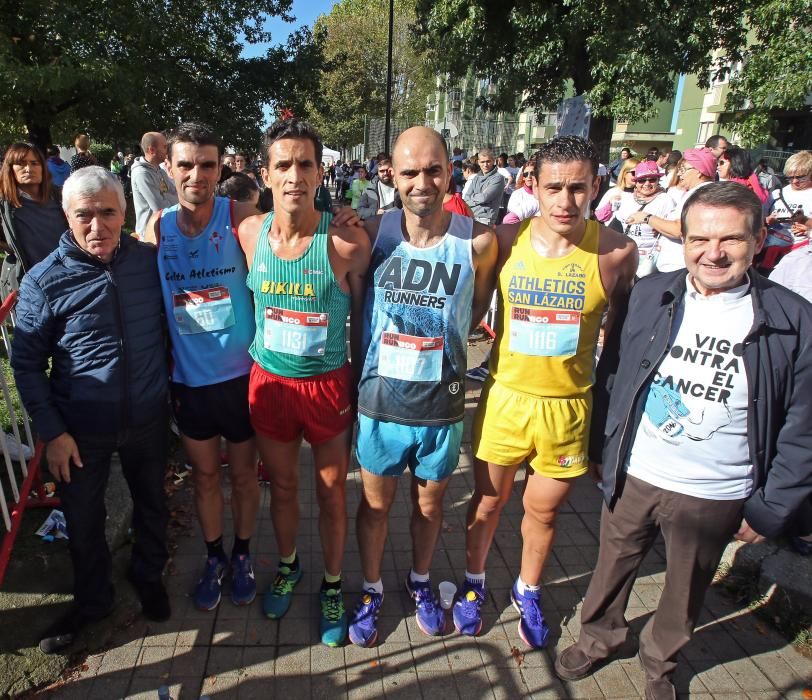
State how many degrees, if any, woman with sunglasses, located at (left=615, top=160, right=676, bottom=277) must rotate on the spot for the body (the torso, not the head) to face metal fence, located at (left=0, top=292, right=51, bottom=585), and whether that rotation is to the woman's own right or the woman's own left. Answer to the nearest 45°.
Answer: approximately 45° to the woman's own right

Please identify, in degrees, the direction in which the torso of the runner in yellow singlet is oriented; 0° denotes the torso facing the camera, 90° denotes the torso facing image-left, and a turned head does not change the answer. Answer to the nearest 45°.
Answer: approximately 0°

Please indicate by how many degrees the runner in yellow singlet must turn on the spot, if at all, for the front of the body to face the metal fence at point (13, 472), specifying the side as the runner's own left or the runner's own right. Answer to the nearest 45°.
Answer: approximately 90° to the runner's own right

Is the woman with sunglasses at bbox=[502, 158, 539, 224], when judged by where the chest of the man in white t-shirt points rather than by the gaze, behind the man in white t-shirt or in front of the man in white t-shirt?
behind

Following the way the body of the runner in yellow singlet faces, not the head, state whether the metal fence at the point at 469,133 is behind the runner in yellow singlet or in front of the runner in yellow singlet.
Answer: behind

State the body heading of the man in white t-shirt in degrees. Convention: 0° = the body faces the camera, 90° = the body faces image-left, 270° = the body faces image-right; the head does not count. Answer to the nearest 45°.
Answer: approximately 0°
